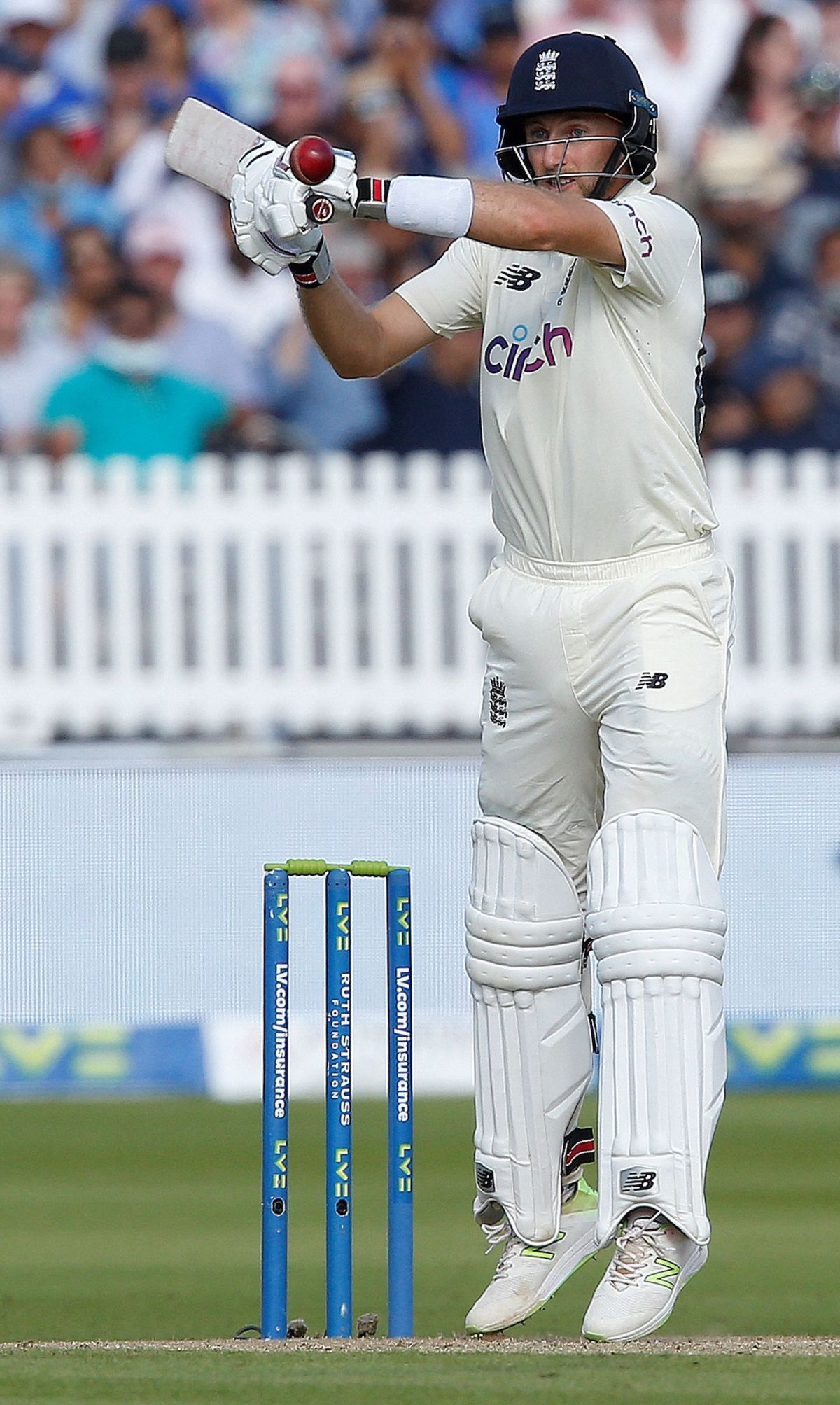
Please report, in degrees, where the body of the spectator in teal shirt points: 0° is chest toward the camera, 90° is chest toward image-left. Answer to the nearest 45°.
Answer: approximately 0°

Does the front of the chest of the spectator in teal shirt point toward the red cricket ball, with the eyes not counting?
yes

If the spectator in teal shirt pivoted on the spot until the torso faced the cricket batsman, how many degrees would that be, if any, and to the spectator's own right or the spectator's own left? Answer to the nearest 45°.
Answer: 0° — they already face them

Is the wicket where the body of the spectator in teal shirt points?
yes
